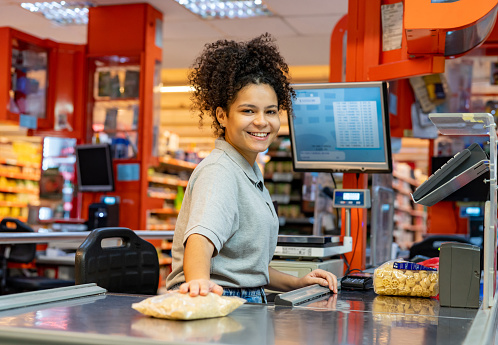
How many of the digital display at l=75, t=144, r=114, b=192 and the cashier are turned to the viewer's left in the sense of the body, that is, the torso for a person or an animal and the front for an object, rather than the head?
0

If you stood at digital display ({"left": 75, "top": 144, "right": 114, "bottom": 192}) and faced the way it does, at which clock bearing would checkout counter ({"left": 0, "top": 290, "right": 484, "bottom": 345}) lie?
The checkout counter is roughly at 12 o'clock from the digital display.

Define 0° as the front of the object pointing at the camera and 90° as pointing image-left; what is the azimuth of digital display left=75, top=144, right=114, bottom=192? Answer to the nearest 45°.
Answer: approximately 0°

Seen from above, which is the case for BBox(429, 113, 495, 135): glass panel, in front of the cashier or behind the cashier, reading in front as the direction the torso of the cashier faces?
in front

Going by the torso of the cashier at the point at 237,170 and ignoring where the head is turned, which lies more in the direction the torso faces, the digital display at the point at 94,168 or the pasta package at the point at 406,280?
the pasta package

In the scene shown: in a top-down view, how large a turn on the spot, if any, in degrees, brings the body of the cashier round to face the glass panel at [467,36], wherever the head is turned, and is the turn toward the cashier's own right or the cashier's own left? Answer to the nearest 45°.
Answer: approximately 90° to the cashier's own left

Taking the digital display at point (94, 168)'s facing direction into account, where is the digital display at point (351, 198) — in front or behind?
in front

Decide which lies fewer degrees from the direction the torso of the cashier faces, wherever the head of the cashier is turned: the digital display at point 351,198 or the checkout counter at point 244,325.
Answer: the checkout counter
